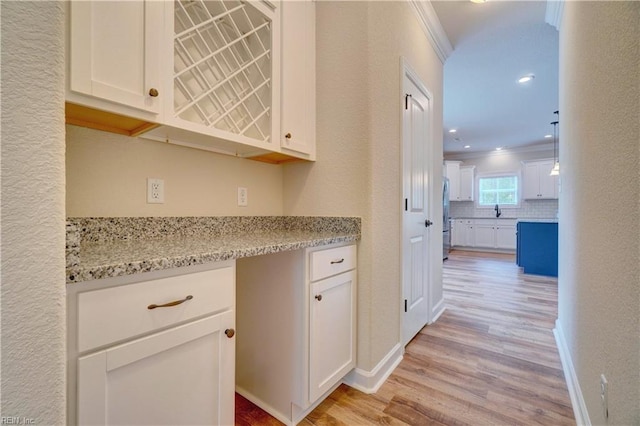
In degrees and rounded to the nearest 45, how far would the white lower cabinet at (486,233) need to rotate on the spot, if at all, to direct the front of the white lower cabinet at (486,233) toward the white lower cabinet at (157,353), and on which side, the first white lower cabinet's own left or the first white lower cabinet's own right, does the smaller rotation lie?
0° — it already faces it

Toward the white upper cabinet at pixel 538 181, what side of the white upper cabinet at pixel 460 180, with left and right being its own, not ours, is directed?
left

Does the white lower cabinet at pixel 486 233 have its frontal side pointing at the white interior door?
yes

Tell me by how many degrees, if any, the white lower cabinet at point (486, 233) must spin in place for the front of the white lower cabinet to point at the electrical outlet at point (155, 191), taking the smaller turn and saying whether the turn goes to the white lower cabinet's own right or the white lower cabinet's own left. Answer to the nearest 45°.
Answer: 0° — it already faces it

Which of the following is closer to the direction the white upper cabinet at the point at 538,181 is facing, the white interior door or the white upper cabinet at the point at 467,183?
the white interior door

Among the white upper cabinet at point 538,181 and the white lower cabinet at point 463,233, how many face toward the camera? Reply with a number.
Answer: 2

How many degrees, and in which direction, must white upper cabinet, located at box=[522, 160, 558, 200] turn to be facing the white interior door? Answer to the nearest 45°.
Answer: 0° — it already faces it

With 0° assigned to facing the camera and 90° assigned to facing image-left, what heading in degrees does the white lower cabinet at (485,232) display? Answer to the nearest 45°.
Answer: approximately 0°

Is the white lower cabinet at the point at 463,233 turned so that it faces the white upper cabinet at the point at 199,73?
yes
